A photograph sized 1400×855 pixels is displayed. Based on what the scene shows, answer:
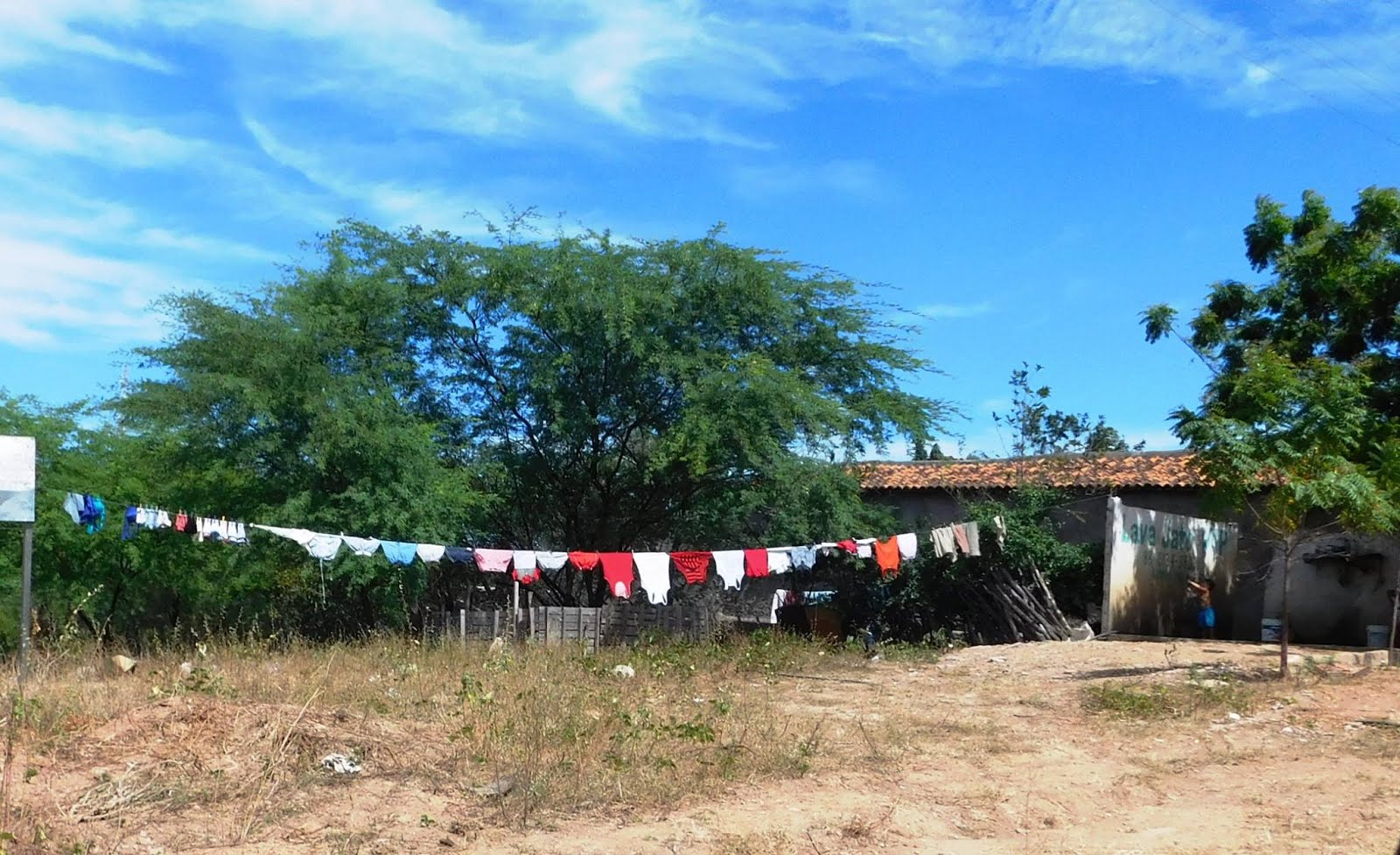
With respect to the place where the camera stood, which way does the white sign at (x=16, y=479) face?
facing the viewer

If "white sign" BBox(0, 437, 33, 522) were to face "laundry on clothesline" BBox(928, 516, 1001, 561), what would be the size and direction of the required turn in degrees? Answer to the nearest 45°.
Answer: approximately 90° to its left

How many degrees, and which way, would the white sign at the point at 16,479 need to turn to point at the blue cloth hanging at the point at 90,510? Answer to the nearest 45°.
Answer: approximately 180°

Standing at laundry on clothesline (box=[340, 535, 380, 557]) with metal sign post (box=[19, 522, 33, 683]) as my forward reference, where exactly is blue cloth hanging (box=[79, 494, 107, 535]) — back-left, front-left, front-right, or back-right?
front-right

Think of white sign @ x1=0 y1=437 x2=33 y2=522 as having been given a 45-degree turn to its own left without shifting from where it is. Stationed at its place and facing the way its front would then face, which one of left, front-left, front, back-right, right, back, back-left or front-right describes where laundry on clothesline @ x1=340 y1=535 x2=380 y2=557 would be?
left

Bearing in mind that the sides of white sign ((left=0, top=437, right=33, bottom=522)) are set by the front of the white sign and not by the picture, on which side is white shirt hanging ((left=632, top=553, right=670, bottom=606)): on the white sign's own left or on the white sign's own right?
on the white sign's own left

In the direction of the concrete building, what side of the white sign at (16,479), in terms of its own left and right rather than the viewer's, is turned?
left

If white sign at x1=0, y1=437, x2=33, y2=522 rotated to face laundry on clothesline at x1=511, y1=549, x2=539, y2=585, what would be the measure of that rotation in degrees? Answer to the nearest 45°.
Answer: approximately 135° to its left

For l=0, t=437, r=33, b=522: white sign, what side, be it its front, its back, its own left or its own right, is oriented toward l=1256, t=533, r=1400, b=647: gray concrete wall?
left

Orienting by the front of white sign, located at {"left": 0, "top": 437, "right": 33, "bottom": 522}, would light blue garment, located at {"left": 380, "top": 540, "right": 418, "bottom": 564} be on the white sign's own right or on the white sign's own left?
on the white sign's own left
